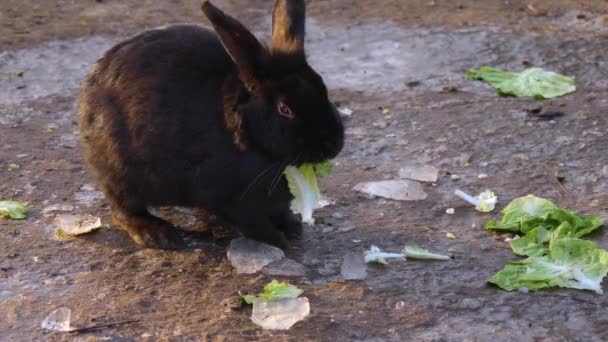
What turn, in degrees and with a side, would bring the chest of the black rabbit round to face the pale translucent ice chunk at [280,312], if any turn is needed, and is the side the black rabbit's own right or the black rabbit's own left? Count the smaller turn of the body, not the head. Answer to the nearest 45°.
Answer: approximately 90° to the black rabbit's own right

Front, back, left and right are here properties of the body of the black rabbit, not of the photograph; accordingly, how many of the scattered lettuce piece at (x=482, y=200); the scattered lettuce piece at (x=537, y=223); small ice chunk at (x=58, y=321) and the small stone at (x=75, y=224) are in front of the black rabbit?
2

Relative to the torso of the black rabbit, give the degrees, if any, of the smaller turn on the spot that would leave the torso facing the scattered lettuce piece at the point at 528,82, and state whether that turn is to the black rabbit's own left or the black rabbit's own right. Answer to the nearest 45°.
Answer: approximately 45° to the black rabbit's own left

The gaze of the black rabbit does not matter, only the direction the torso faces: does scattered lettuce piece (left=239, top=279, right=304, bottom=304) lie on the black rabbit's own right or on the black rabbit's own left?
on the black rabbit's own right

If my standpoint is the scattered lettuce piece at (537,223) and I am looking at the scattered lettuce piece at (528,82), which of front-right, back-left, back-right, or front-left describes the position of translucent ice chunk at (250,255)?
back-left

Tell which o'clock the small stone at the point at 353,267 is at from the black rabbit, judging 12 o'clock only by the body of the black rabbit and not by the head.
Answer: The small stone is roughly at 1 o'clock from the black rabbit.

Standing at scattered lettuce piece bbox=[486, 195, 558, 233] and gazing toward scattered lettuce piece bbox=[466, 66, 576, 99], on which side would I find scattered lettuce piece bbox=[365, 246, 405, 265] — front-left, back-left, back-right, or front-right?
back-left

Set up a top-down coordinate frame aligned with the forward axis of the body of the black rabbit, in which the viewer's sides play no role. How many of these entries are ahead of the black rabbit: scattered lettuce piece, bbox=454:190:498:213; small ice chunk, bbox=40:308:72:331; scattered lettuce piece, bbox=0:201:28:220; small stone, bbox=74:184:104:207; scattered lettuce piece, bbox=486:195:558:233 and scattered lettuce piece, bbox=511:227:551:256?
3

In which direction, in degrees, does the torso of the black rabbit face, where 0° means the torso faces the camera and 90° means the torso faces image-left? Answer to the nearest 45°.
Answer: approximately 270°
